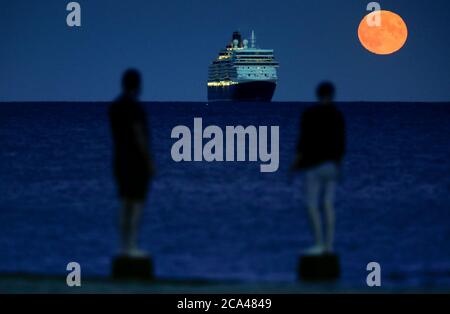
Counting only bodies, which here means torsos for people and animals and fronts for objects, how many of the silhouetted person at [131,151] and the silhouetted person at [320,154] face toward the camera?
0

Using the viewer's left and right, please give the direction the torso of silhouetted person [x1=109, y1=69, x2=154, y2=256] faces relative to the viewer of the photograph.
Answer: facing away from the viewer and to the right of the viewer

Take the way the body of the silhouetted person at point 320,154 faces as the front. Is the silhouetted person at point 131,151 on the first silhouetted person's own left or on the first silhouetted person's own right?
on the first silhouetted person's own left

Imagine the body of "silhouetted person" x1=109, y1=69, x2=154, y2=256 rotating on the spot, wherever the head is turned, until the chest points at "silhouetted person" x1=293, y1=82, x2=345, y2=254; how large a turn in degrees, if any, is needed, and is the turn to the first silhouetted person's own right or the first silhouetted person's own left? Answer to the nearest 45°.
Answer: approximately 45° to the first silhouetted person's own right

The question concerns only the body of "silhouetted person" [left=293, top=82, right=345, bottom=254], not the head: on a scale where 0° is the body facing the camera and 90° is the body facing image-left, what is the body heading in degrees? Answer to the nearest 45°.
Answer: approximately 135°
